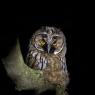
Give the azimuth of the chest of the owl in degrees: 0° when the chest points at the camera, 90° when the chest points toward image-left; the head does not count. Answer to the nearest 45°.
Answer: approximately 45°
